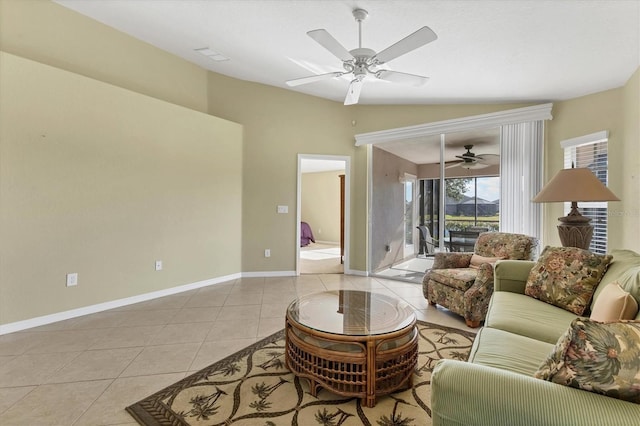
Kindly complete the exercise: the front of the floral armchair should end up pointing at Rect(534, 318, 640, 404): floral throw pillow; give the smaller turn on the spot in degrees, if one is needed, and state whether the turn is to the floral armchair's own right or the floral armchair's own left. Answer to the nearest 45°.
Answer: approximately 45° to the floral armchair's own left

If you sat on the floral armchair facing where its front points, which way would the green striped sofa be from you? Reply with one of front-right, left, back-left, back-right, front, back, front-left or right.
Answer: front-left

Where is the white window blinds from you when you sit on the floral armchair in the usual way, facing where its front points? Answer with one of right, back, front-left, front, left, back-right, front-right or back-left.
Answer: back

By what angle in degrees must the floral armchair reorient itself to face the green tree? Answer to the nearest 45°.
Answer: approximately 135° to its right

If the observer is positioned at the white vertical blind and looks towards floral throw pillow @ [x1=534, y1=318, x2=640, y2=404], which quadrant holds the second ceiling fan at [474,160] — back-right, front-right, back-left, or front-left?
back-right

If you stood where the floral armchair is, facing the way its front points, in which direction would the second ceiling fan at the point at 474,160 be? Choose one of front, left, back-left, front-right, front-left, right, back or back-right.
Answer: back-right

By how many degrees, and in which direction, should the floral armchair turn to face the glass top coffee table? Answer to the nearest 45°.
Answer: approximately 45° to its left

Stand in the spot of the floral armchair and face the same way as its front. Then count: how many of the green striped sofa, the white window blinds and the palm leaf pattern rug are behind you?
1

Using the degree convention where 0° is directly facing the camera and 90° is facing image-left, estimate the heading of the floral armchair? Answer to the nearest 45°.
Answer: approximately 45°
